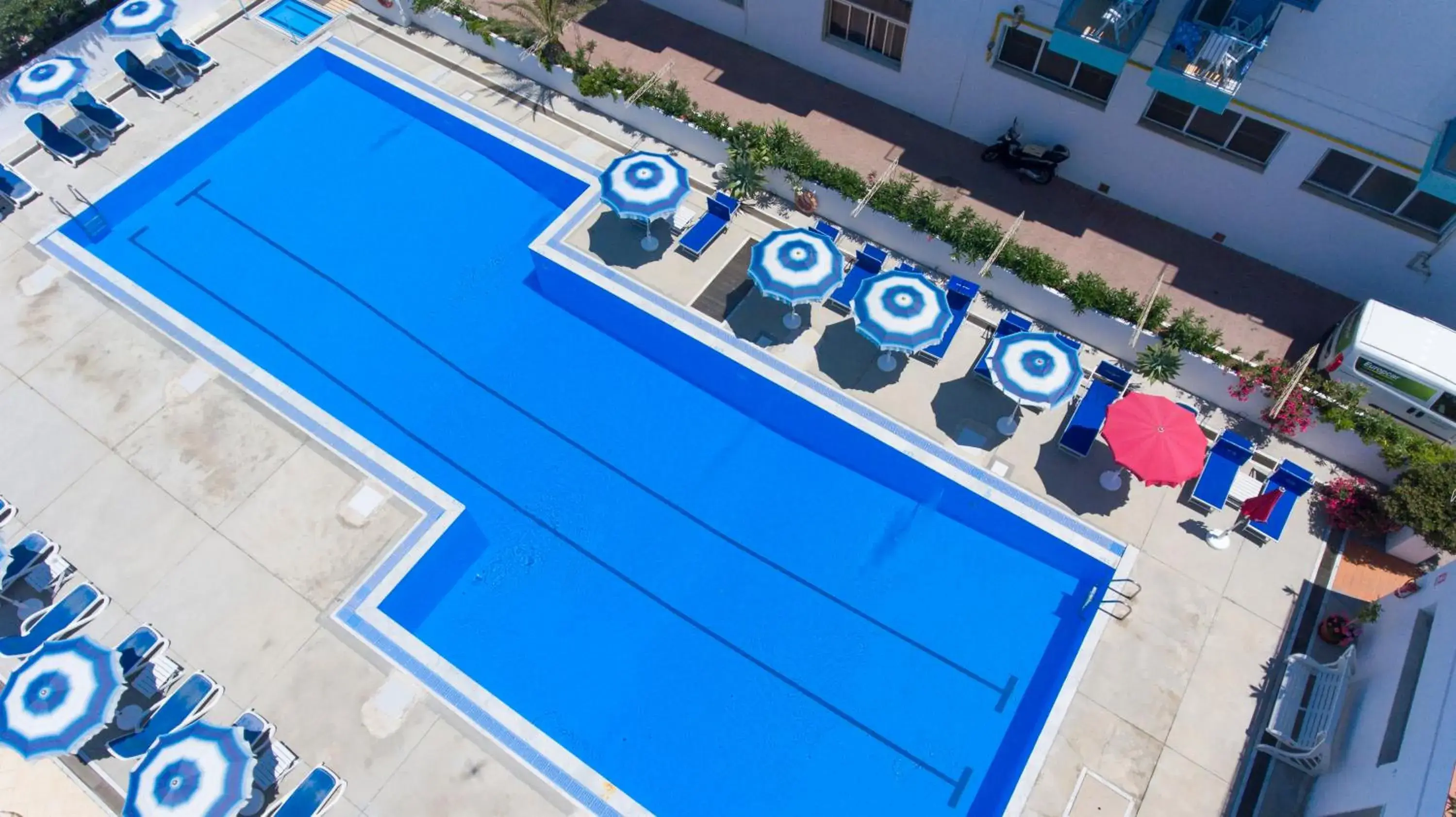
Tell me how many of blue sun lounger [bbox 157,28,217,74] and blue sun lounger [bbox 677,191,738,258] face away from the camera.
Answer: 0

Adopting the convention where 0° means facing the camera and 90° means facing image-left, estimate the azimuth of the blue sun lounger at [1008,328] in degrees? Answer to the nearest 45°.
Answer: approximately 45°

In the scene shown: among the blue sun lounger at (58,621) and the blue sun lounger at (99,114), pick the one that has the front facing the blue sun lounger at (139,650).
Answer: the blue sun lounger at (99,114)

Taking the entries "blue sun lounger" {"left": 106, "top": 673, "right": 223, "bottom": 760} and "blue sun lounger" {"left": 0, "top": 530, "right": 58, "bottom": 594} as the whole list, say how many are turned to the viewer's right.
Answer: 0

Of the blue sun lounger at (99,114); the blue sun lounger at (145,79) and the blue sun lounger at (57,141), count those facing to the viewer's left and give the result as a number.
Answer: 0
